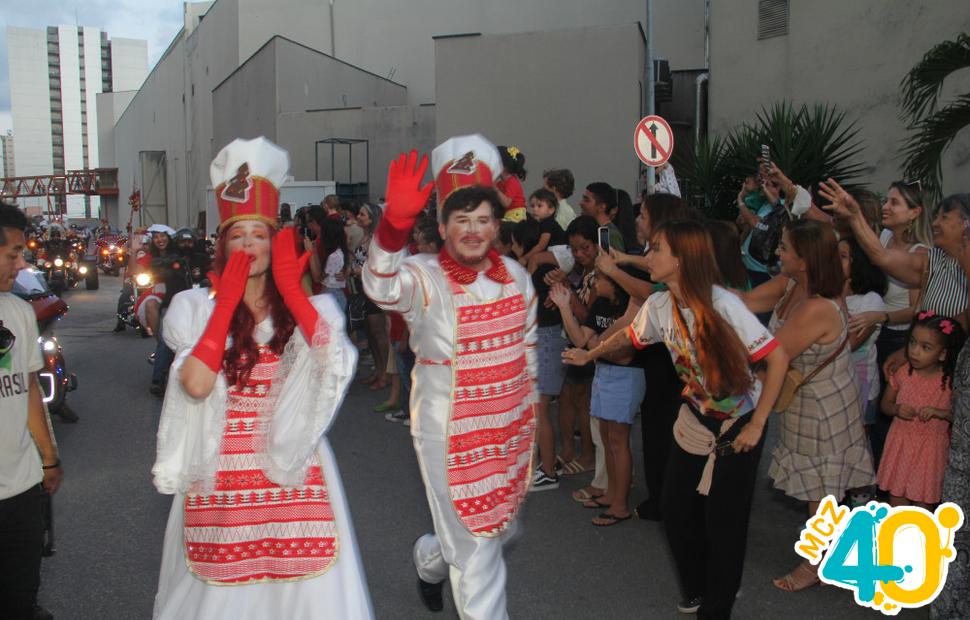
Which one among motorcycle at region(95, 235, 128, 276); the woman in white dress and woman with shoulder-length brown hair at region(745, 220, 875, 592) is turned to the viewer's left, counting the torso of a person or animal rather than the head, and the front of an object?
the woman with shoulder-length brown hair

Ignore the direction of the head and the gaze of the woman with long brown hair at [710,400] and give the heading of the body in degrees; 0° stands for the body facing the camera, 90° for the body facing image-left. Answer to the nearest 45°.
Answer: approximately 45°

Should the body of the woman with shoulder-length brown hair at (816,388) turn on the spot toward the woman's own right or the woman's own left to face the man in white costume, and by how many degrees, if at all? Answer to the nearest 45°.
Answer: approximately 45° to the woman's own left

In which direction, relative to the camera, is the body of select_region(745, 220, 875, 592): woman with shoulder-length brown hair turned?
to the viewer's left

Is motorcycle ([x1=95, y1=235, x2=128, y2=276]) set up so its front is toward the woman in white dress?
yes

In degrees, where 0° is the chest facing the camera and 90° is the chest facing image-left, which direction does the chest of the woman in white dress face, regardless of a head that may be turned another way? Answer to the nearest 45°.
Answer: approximately 0°

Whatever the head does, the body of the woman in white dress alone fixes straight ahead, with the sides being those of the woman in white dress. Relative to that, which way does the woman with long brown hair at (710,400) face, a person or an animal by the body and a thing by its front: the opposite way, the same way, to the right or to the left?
to the right

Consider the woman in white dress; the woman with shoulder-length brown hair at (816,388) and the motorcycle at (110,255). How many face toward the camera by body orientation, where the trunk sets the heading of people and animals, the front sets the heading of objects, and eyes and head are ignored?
2

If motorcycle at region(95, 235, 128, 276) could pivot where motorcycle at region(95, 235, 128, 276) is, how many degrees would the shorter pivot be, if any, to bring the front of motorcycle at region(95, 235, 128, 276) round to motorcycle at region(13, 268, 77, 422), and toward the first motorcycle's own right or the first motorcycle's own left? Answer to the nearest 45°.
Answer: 0° — it already faces it

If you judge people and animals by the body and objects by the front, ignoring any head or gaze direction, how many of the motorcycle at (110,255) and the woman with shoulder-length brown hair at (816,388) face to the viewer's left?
1

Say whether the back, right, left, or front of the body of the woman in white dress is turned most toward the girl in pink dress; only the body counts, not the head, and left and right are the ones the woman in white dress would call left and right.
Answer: left

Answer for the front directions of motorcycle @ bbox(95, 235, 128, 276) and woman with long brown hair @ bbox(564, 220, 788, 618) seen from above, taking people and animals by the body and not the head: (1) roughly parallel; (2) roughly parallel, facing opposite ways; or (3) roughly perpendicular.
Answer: roughly perpendicular
